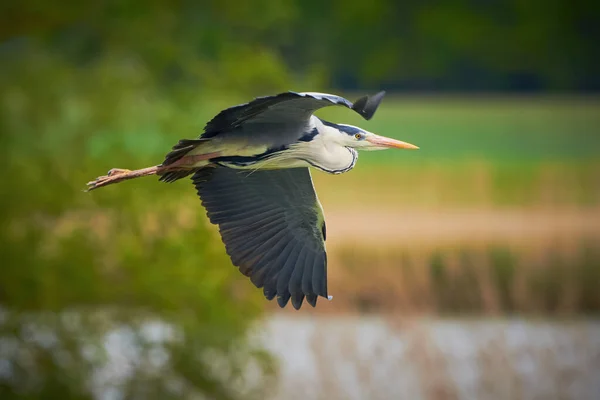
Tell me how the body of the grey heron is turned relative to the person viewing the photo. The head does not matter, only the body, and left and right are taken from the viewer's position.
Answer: facing to the right of the viewer
